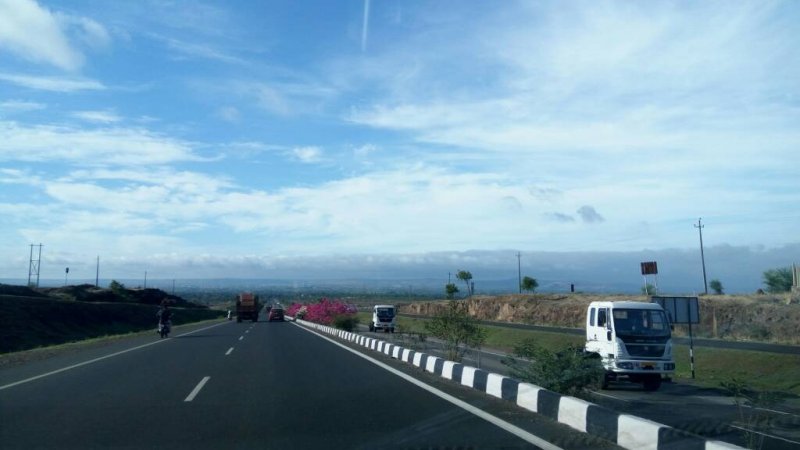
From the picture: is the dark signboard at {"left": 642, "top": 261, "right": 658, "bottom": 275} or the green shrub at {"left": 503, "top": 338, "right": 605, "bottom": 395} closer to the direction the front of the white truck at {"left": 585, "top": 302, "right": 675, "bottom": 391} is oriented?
the green shrub

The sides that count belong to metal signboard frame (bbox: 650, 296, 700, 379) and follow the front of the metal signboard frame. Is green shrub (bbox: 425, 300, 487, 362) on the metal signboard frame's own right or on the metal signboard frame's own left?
on the metal signboard frame's own left

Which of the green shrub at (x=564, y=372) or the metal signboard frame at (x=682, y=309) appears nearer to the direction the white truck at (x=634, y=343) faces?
the green shrub

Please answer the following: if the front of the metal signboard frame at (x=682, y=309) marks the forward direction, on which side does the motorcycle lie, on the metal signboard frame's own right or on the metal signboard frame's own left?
on the metal signboard frame's own left

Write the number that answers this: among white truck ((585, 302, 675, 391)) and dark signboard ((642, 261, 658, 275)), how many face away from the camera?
1

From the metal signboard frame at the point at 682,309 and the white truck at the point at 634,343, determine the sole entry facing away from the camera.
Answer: the metal signboard frame

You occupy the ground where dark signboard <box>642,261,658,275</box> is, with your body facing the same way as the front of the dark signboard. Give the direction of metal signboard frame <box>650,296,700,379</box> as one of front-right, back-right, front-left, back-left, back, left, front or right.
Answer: front

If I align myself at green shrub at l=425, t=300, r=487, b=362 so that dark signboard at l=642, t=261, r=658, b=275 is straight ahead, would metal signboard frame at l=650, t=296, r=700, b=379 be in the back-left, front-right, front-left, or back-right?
front-right

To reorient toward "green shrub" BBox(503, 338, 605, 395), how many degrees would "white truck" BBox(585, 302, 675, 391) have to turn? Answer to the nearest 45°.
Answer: approximately 45° to its right

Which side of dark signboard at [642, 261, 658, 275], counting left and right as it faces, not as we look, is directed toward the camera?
back

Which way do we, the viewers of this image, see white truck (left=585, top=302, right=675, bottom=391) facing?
facing the viewer and to the right of the viewer

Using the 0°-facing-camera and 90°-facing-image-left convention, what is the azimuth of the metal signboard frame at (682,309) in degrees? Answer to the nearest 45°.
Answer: approximately 180°

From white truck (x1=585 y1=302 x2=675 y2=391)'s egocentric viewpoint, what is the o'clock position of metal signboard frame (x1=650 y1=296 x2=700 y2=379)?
The metal signboard frame is roughly at 8 o'clock from the white truck.

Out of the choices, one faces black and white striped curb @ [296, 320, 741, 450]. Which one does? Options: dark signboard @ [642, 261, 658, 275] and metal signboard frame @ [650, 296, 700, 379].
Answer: the dark signboard

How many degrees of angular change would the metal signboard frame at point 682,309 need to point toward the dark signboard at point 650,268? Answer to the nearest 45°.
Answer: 0° — it already faces it
